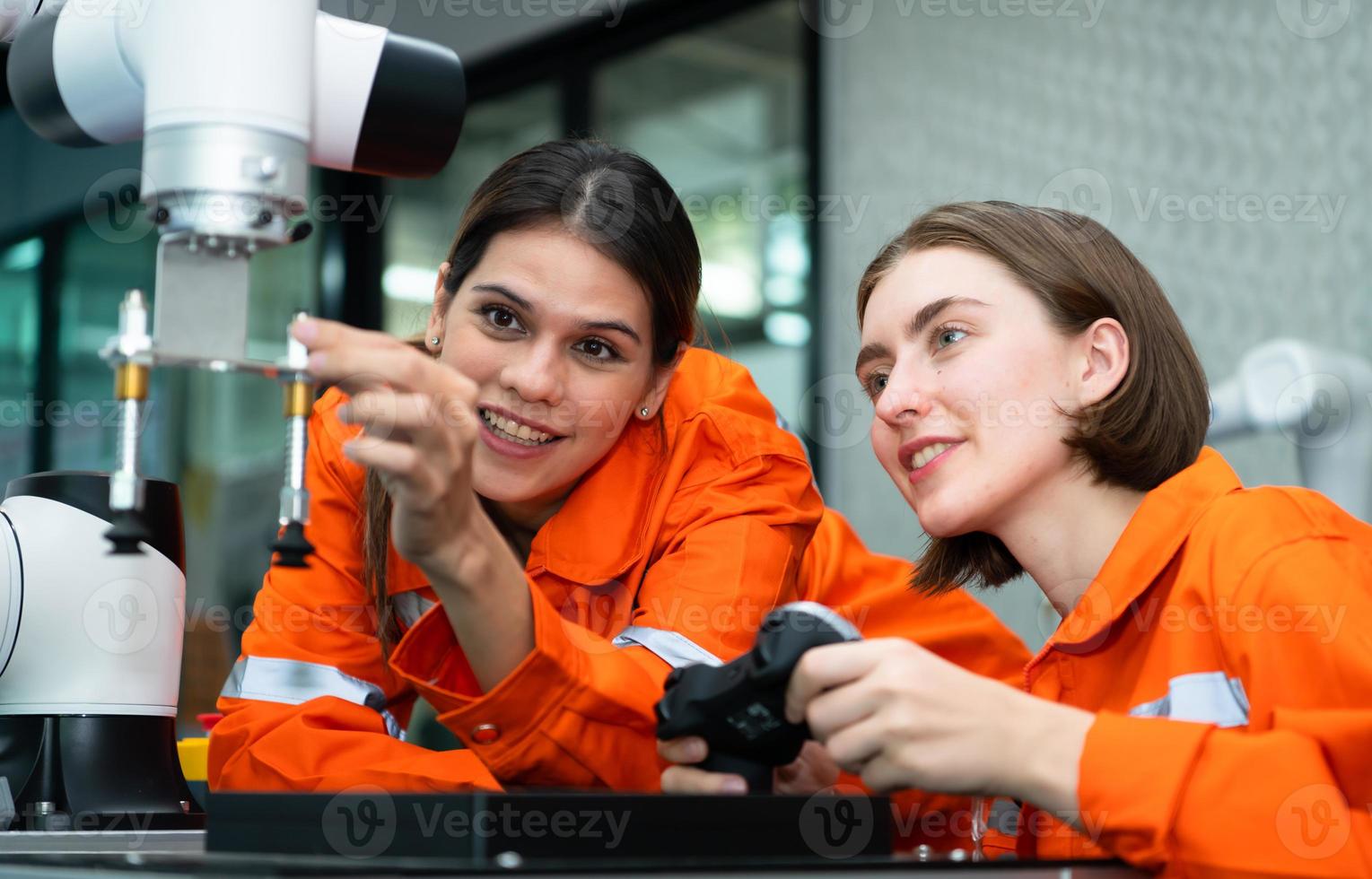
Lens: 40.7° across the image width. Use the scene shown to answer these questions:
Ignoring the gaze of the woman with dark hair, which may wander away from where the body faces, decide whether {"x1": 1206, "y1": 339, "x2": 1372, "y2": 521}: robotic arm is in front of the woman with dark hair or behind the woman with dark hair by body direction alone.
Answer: behind

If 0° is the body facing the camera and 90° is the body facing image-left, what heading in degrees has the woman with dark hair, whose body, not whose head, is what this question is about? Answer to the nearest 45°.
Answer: approximately 45°

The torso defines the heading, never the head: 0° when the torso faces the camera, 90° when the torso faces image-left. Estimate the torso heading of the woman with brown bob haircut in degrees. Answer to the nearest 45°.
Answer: approximately 45°
